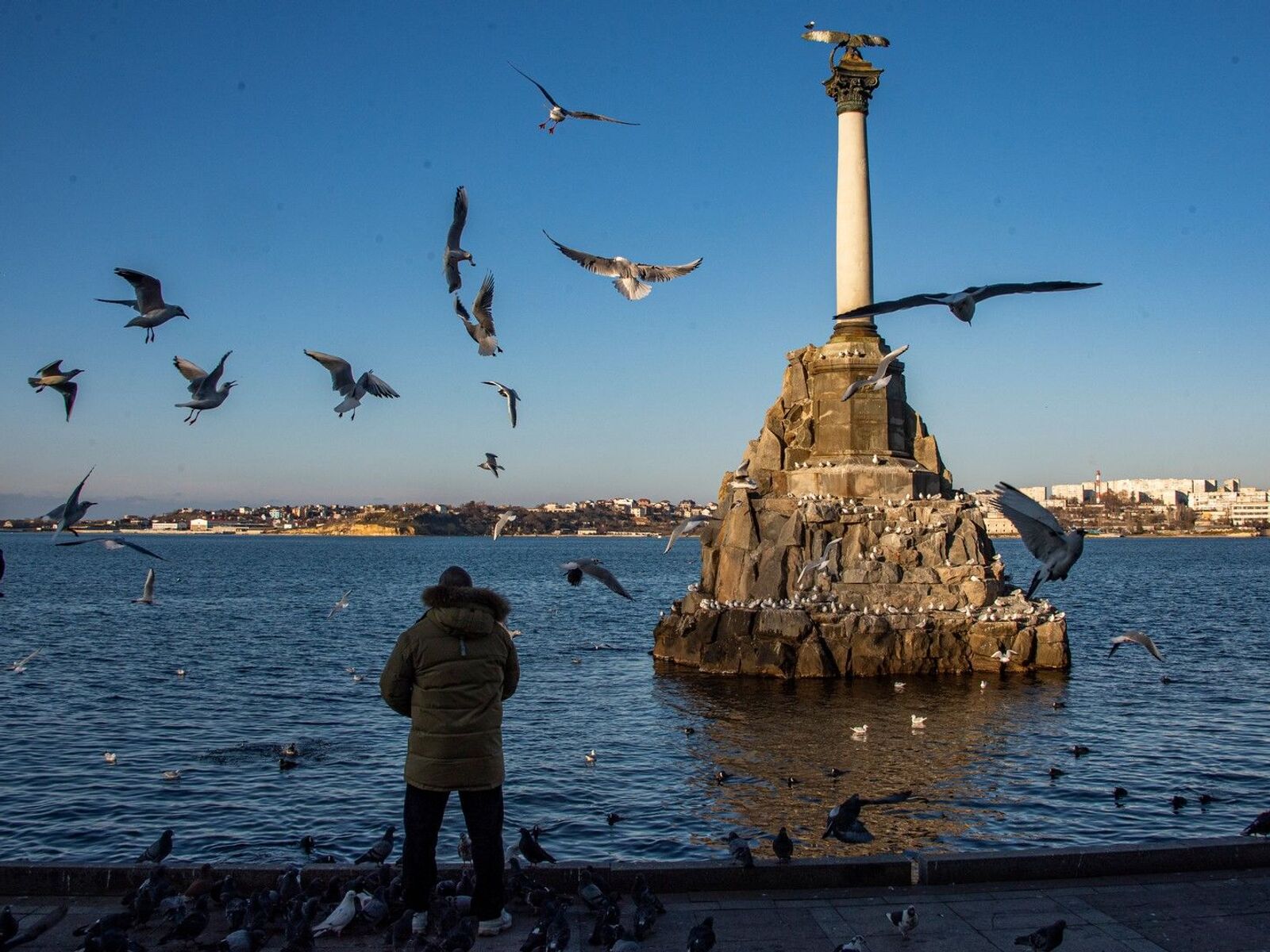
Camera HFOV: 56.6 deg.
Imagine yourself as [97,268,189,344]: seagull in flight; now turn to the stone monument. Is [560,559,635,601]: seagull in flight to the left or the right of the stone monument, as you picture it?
right

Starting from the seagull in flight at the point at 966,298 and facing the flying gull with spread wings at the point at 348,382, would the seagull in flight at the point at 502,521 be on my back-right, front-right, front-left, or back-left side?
front-right

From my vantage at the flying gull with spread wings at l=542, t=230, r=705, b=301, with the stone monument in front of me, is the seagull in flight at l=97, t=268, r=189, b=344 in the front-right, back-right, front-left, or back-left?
back-left

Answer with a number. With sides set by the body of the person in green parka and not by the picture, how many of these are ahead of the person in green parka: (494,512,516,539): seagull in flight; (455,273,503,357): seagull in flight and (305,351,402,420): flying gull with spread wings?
3

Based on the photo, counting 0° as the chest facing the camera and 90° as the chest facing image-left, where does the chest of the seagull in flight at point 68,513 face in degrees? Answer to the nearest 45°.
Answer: approximately 270°

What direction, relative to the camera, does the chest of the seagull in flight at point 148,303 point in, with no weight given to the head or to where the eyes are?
to the viewer's right

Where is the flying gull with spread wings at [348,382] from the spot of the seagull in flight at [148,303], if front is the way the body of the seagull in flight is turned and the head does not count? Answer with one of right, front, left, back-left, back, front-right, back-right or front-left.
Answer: front

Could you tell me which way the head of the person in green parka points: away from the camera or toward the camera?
away from the camera
